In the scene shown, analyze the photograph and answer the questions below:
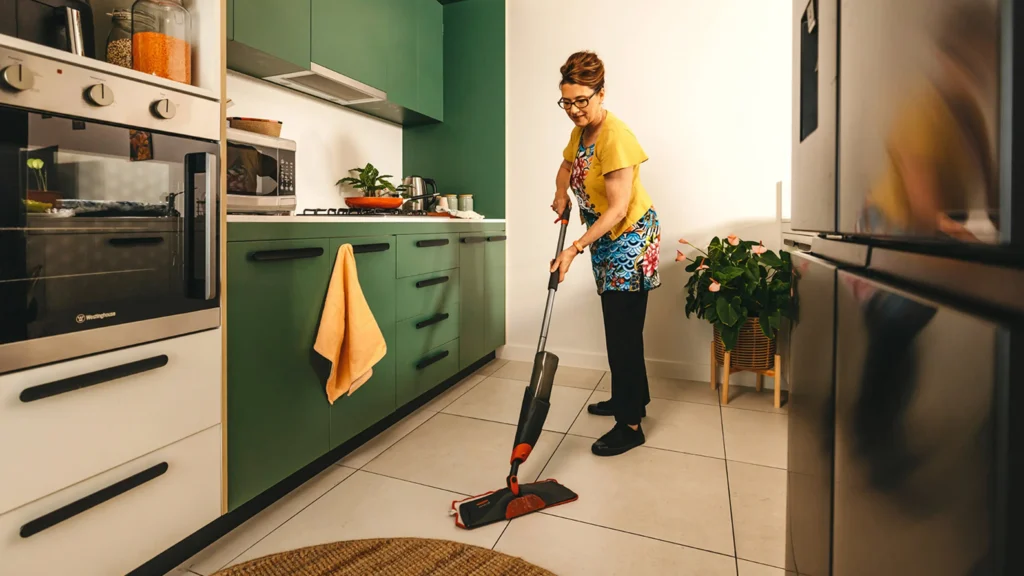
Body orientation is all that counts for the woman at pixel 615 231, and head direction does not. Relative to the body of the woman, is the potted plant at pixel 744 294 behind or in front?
behind

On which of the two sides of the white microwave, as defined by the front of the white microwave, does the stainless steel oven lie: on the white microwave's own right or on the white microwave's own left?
on the white microwave's own right

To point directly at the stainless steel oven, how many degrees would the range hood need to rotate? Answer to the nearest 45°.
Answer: approximately 45° to its right

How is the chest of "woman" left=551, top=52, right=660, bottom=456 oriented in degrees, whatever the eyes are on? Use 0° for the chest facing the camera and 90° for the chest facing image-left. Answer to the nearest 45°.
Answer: approximately 45°

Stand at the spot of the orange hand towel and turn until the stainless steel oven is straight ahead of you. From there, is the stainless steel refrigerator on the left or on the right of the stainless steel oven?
left

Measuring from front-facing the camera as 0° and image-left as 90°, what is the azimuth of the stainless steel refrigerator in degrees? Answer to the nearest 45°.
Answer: approximately 45°

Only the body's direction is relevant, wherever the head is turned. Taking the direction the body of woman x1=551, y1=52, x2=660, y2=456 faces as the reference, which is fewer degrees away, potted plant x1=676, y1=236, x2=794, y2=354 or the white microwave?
the white microwave

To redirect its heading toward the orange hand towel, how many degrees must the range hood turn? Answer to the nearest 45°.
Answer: approximately 45° to its right

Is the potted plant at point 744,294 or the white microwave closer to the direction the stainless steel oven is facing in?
the potted plant
